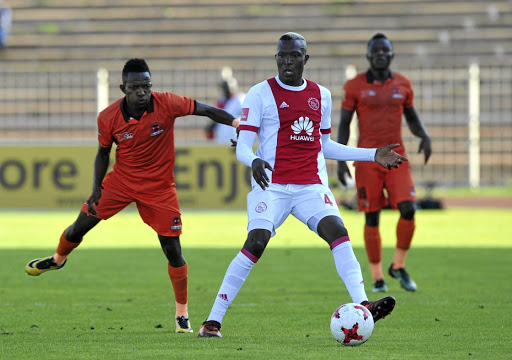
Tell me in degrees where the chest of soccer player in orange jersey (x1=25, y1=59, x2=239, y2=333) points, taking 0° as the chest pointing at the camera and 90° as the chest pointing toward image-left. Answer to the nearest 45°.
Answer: approximately 0°

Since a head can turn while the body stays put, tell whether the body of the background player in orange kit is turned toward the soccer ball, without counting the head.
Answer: yes

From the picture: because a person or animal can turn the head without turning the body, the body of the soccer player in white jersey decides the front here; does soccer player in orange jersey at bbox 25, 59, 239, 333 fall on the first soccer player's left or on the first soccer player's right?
on the first soccer player's right

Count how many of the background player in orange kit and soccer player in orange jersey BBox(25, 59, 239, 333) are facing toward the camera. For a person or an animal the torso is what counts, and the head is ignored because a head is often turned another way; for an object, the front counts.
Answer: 2

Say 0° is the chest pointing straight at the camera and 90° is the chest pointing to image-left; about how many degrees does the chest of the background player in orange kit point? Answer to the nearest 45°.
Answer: approximately 0°
